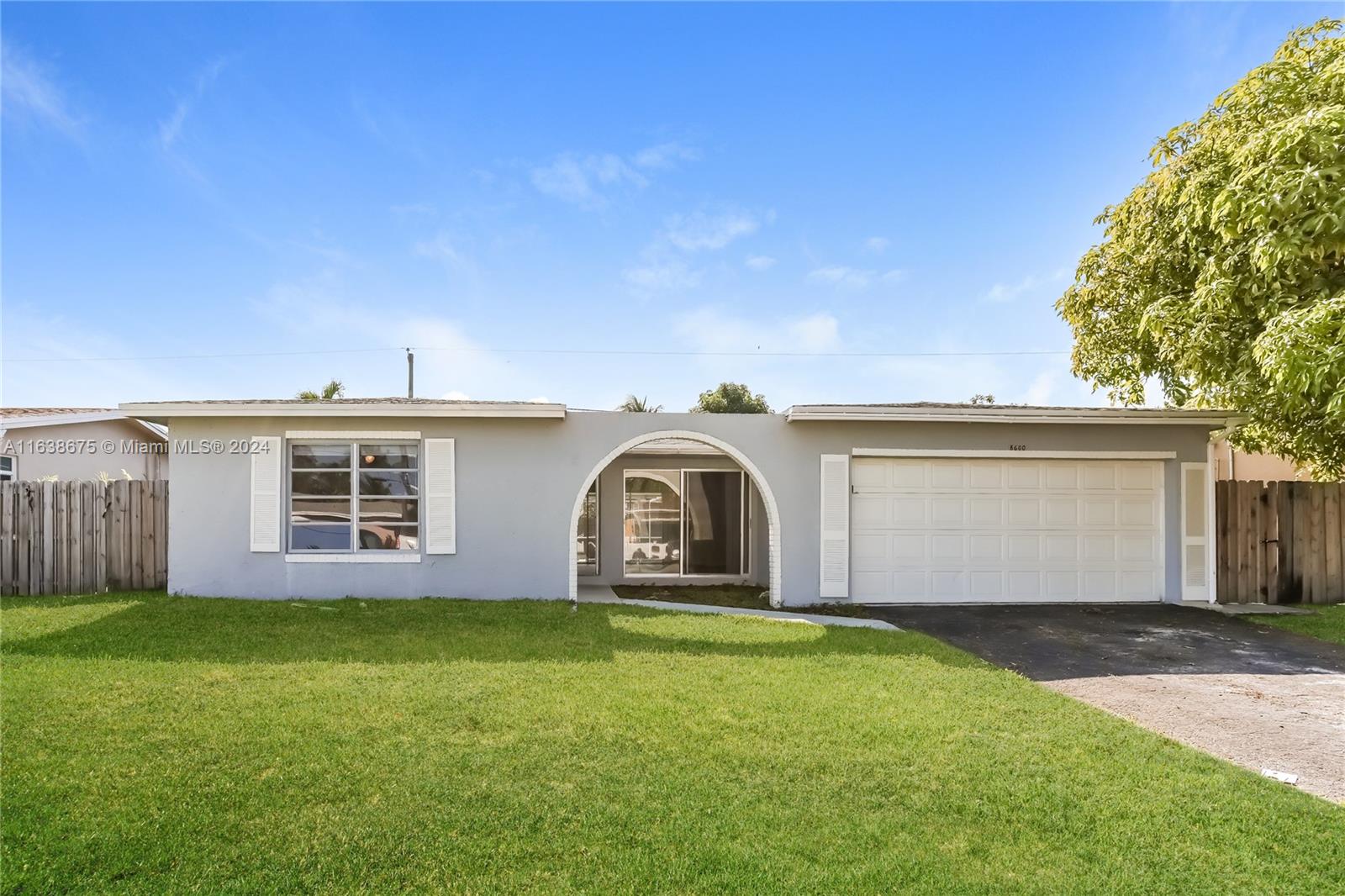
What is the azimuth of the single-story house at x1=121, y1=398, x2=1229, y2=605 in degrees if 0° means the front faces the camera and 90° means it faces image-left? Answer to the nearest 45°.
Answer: approximately 0°

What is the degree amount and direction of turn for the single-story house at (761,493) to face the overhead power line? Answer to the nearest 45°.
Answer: approximately 180°

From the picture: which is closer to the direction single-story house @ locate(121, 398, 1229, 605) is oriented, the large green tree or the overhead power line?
the large green tree

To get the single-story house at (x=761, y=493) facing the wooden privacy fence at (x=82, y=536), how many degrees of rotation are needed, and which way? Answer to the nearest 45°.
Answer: approximately 90° to its right

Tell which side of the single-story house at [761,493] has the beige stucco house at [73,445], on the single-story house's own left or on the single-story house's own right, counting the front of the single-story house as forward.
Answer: on the single-story house's own right

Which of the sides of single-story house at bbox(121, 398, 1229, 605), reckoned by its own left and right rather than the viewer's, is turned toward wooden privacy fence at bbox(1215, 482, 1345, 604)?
left
